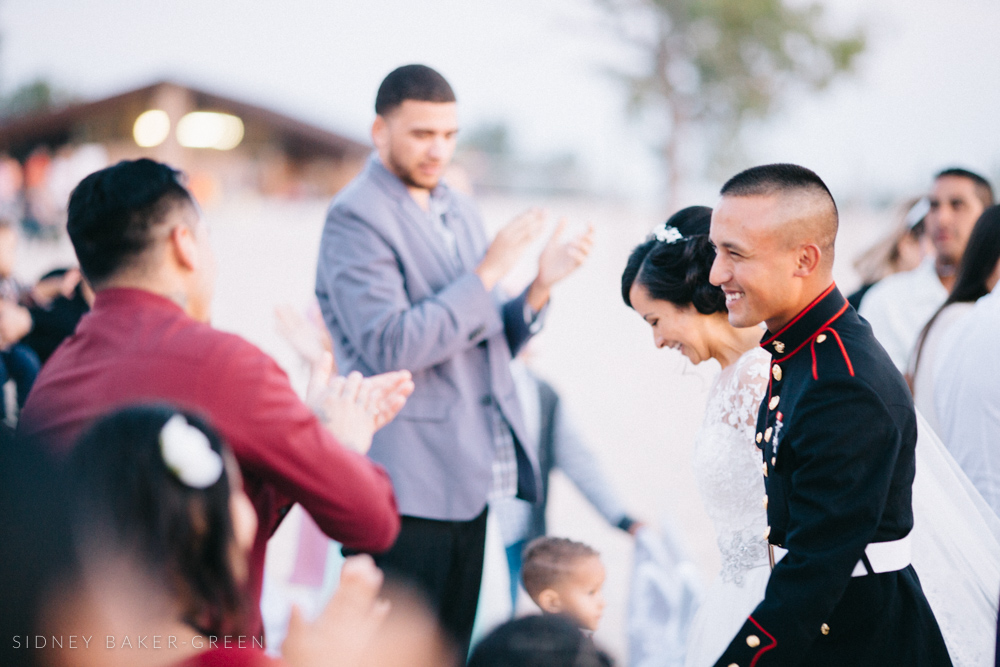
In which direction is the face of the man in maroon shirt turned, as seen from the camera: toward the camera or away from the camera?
away from the camera

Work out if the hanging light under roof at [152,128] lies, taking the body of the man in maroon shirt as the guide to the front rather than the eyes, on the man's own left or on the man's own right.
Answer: on the man's own left

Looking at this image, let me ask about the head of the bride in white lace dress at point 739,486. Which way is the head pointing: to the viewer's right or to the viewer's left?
to the viewer's left

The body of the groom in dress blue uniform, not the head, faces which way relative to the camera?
to the viewer's left

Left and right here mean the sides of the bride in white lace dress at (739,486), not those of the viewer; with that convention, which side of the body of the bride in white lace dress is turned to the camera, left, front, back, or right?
left

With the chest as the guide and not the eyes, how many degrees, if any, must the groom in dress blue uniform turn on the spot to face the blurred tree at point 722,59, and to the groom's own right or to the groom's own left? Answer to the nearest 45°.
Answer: approximately 90° to the groom's own right

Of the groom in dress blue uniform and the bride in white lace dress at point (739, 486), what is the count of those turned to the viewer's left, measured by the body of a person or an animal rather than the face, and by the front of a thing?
2
